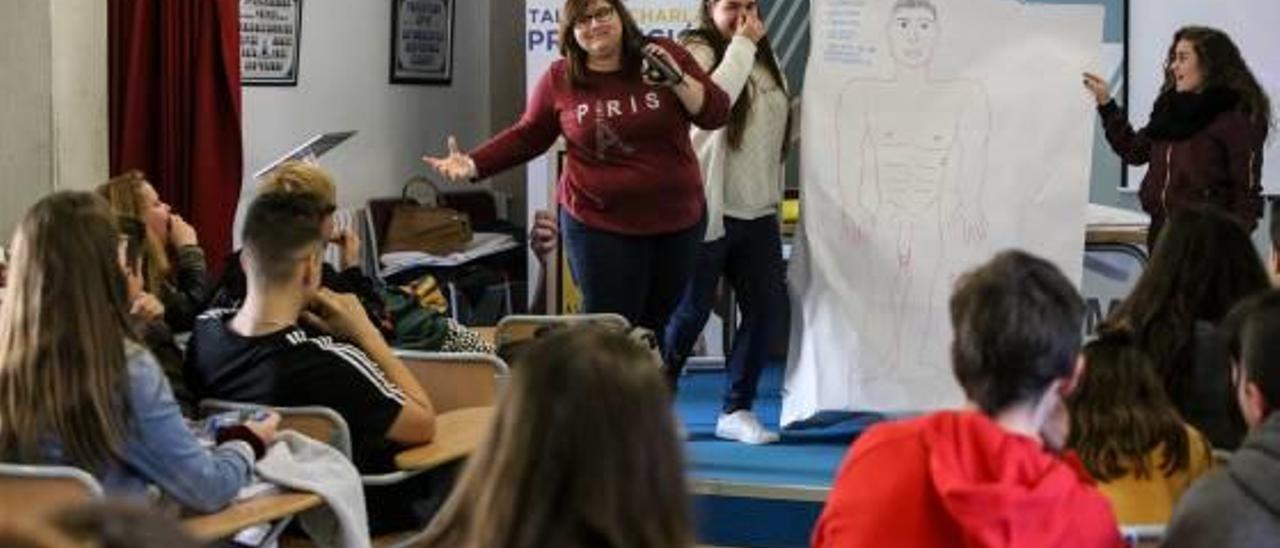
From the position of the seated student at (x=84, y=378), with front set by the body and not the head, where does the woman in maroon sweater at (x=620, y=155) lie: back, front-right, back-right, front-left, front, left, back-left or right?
front

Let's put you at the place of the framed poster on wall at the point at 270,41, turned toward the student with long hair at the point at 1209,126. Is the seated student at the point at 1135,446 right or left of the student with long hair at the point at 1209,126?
right

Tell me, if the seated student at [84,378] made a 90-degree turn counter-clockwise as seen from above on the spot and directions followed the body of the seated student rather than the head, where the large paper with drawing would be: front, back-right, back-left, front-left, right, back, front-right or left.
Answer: right

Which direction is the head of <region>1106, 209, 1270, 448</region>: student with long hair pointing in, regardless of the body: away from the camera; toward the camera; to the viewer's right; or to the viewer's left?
away from the camera

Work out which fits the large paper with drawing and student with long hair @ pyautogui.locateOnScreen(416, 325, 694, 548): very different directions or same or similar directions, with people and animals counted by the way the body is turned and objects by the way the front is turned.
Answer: very different directions

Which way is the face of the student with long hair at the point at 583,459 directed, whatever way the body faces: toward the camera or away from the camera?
away from the camera

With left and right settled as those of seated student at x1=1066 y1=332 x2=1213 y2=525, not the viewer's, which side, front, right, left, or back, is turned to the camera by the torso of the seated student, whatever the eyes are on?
back

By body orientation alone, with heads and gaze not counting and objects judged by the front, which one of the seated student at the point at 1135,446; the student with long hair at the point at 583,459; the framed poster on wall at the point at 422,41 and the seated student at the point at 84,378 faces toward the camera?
the framed poster on wall

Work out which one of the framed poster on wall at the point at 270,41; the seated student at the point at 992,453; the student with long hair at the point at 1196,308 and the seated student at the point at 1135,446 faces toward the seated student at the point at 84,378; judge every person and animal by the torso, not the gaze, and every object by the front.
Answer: the framed poster on wall

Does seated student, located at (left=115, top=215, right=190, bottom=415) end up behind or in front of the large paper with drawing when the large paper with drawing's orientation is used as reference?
in front

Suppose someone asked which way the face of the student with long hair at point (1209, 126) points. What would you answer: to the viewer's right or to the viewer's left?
to the viewer's left

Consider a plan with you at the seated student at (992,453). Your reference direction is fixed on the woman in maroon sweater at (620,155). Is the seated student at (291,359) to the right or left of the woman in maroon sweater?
left

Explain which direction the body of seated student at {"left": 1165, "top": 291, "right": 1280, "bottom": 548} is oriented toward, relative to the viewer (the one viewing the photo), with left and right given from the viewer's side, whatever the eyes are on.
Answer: facing away from the viewer and to the left of the viewer

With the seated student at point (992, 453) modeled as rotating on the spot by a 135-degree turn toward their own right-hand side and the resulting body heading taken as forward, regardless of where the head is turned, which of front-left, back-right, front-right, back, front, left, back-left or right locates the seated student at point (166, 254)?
back-right

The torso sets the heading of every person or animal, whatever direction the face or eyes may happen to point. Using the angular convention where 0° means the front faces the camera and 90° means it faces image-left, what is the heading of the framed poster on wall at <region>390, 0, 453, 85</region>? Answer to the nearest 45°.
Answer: approximately 0°

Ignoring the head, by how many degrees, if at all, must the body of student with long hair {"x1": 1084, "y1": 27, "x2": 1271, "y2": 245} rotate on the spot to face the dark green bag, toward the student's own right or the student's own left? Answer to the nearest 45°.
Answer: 0° — they already face it

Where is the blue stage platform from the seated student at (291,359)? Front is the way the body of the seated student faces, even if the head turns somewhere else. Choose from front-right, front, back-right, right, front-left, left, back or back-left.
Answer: front
